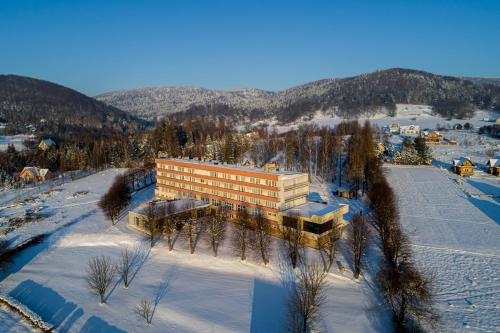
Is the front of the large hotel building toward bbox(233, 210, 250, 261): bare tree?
yes

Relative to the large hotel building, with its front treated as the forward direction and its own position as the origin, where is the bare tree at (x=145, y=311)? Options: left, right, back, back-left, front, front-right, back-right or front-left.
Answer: front

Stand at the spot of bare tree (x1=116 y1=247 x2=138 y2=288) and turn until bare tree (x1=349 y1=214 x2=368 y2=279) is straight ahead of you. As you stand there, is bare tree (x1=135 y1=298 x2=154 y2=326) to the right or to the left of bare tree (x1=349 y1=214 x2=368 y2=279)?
right

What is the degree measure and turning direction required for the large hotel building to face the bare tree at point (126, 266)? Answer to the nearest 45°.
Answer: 0° — it already faces it

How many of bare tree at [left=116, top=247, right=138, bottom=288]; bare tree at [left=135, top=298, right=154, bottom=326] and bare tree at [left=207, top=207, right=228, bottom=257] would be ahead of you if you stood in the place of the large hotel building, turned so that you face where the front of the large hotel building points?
3

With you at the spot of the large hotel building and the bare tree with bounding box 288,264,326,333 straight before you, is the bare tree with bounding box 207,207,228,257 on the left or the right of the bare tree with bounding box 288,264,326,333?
right

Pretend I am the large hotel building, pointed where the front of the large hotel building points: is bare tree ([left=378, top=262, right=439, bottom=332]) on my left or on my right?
on my left

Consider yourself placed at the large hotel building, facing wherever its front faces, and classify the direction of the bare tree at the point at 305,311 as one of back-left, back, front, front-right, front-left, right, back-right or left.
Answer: front-left

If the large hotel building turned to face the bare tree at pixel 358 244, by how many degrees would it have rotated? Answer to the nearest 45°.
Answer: approximately 90° to its left

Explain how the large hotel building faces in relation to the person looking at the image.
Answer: facing the viewer and to the left of the viewer

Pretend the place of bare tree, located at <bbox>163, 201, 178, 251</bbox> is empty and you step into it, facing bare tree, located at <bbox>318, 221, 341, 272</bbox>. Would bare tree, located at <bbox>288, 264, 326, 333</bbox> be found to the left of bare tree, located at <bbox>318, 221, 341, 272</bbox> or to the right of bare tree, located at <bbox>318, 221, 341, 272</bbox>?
right

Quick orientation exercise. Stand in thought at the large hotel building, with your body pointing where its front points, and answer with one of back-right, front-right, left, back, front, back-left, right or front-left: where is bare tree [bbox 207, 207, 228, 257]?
front
